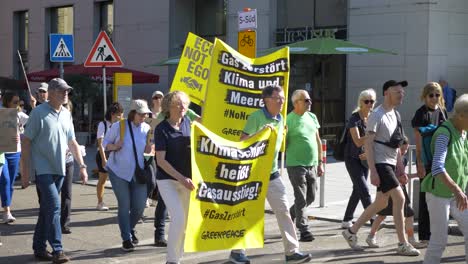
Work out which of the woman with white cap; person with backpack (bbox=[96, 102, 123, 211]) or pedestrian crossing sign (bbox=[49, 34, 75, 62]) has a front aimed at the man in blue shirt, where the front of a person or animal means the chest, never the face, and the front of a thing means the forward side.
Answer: the pedestrian crossing sign

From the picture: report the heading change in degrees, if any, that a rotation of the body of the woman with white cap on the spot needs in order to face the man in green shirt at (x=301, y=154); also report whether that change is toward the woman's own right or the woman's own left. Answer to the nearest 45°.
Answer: approximately 45° to the woman's own left

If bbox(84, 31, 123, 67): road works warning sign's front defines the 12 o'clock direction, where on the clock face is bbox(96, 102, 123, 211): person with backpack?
The person with backpack is roughly at 12 o'clock from the road works warning sign.

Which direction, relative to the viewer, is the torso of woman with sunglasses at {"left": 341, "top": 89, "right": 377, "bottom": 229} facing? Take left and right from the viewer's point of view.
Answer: facing the viewer and to the right of the viewer

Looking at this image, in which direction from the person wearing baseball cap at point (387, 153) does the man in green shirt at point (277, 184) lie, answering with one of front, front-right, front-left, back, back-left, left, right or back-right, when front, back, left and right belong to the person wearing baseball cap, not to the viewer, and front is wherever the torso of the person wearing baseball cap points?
back-right

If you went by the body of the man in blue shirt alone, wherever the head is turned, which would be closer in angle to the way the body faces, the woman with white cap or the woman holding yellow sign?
the woman holding yellow sign

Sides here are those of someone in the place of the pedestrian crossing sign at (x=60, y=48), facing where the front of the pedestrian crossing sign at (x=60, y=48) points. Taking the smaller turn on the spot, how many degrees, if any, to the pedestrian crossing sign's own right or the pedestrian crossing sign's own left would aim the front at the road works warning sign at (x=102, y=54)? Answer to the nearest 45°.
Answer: approximately 45° to the pedestrian crossing sign's own left

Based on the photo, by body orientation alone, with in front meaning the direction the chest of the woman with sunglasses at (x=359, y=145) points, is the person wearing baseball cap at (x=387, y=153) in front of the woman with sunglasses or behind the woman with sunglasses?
in front
